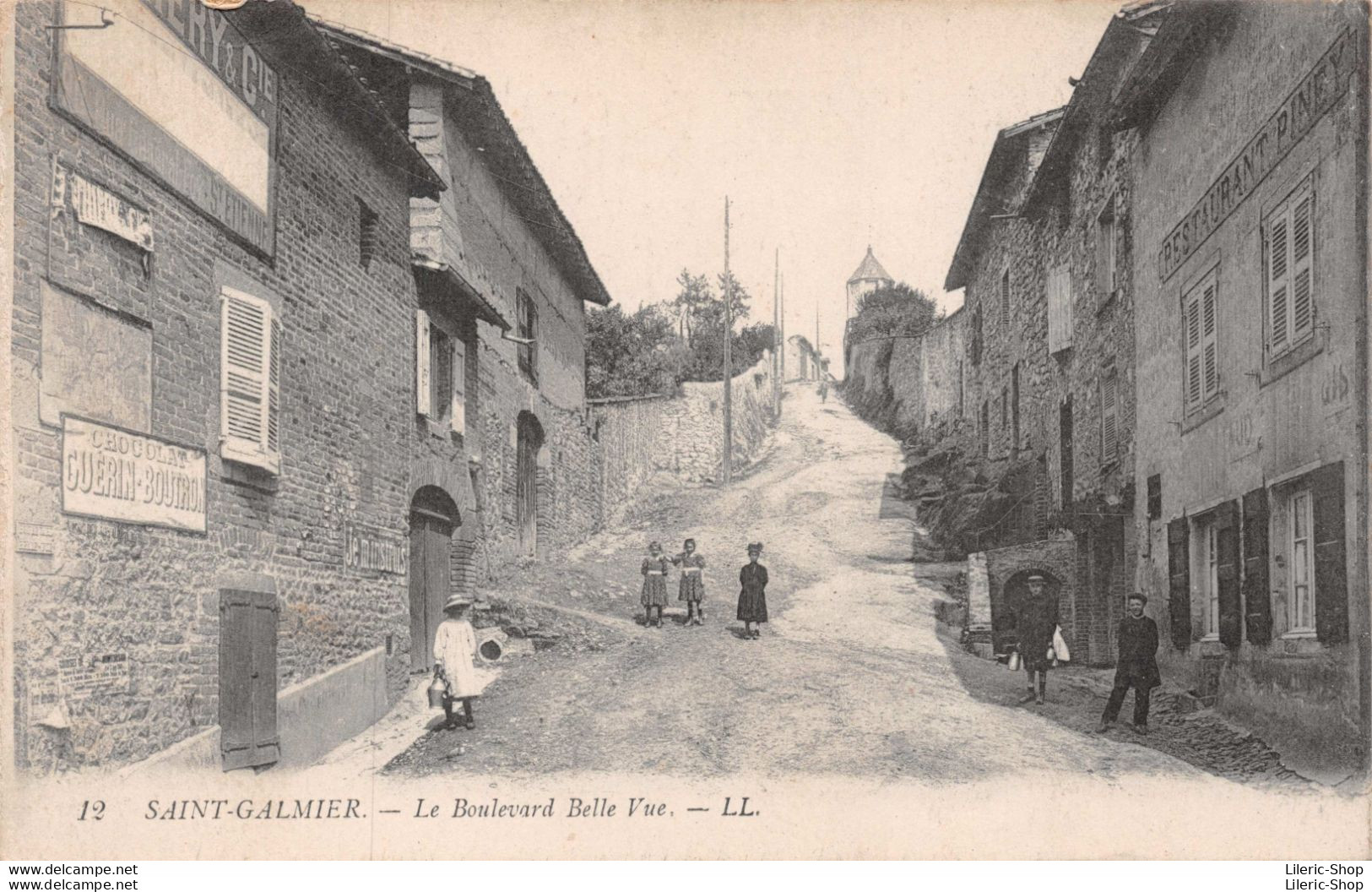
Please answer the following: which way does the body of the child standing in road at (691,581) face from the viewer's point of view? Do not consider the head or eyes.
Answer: toward the camera

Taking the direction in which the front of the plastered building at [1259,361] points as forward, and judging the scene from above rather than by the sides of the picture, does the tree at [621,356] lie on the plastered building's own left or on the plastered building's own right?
on the plastered building's own right

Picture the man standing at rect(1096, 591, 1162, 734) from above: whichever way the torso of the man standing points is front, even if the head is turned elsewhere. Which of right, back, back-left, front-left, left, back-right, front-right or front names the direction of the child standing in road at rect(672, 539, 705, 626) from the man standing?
back-right

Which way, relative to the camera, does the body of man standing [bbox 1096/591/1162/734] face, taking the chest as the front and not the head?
toward the camera

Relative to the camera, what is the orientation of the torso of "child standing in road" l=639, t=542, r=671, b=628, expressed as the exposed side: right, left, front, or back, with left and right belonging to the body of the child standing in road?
front

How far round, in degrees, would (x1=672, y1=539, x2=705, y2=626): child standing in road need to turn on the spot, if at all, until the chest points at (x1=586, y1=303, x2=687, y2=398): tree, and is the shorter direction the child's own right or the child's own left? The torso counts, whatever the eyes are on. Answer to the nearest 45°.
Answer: approximately 180°

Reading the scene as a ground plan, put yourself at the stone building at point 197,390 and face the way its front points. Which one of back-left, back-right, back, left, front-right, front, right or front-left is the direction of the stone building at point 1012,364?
left

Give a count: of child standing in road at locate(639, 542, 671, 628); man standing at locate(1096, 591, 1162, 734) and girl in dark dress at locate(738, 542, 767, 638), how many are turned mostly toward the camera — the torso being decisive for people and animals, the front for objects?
3
